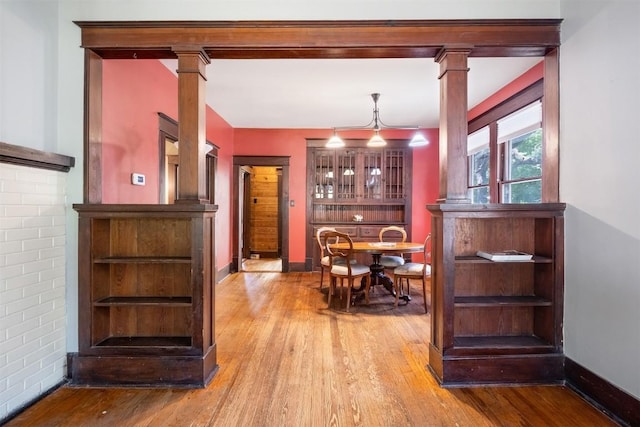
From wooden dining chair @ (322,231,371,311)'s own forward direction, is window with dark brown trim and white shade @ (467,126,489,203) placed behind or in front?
in front

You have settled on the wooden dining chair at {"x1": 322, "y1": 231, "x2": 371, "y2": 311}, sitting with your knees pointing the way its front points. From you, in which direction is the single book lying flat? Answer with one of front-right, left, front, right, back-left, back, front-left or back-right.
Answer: right

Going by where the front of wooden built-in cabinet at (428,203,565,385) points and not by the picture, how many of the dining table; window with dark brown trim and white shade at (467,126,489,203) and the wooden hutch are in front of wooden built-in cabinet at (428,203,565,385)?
0

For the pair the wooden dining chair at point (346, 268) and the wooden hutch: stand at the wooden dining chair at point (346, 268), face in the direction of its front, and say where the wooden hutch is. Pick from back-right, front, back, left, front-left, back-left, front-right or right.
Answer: front-left

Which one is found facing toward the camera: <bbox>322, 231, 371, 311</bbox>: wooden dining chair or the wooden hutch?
the wooden hutch

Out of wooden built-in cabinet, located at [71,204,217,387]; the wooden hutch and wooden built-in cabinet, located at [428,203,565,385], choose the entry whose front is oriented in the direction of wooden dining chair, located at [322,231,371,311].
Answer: the wooden hutch

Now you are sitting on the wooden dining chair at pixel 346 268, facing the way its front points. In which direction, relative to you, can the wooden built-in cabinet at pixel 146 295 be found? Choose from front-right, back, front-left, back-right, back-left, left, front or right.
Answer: back

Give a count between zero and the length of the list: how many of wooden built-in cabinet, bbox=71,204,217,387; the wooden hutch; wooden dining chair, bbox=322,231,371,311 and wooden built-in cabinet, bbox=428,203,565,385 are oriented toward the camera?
3

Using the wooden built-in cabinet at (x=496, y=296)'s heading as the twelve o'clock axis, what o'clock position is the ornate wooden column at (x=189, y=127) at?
The ornate wooden column is roughly at 2 o'clock from the wooden built-in cabinet.

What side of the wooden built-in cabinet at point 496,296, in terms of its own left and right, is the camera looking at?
front

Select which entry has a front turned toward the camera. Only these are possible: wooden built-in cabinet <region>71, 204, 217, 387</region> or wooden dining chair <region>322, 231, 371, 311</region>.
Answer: the wooden built-in cabinet

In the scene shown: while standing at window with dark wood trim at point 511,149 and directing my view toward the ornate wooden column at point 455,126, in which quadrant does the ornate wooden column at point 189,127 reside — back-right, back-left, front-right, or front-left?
front-right

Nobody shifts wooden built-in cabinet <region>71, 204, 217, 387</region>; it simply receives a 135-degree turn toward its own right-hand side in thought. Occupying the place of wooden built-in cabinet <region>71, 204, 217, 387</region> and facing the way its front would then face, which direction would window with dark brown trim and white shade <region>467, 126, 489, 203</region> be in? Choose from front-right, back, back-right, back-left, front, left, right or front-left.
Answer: back-right

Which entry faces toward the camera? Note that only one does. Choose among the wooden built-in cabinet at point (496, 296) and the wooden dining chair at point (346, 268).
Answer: the wooden built-in cabinet

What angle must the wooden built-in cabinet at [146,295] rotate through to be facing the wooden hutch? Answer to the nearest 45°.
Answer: approximately 135° to its left

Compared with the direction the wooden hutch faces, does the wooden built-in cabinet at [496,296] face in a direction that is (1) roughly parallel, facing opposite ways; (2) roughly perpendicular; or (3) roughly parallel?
roughly parallel

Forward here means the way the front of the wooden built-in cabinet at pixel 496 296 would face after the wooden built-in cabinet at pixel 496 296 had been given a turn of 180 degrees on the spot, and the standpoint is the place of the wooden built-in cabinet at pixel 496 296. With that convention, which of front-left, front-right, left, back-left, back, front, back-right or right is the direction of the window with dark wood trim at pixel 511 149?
front

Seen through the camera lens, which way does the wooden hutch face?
facing the viewer

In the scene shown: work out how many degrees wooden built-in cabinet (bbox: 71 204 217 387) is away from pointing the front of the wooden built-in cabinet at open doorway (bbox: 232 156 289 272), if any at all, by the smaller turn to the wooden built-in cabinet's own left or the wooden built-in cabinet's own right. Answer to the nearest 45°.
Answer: approximately 135° to the wooden built-in cabinet's own left

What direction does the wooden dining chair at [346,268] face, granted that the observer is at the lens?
facing away from the viewer and to the right of the viewer
